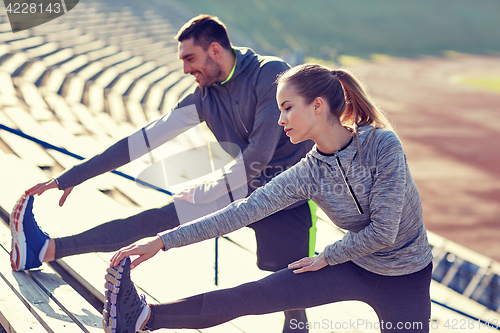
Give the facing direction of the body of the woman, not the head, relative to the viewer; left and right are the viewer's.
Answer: facing the viewer and to the left of the viewer

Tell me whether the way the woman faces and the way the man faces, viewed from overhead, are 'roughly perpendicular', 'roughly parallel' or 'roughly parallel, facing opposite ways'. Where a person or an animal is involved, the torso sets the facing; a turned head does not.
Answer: roughly parallel

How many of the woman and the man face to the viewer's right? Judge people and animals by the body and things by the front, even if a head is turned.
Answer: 0

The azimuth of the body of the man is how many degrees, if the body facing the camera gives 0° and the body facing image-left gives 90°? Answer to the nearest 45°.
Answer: approximately 45°
